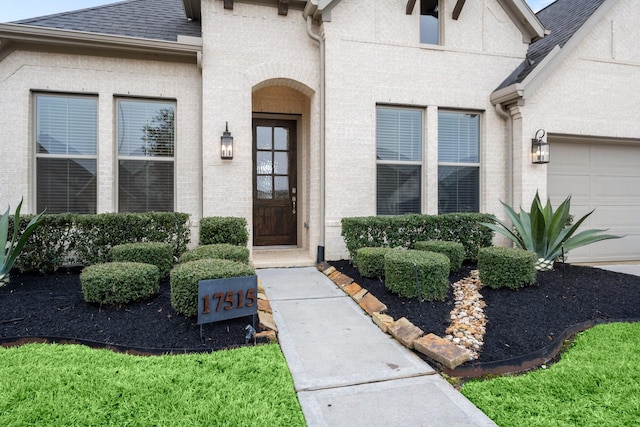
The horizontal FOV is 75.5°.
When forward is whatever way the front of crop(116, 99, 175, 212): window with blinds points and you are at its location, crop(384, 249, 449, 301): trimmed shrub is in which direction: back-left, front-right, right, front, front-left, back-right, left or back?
front-left

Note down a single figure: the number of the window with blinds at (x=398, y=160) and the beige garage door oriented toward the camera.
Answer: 2

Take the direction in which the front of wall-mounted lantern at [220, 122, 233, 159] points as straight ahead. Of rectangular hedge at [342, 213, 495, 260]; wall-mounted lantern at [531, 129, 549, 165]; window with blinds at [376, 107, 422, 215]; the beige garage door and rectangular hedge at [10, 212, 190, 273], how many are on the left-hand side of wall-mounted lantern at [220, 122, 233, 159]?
4

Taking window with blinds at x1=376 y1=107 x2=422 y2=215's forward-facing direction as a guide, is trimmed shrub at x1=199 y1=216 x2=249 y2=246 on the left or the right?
on its right

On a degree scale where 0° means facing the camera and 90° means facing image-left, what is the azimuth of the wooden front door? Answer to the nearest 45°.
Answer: approximately 0°

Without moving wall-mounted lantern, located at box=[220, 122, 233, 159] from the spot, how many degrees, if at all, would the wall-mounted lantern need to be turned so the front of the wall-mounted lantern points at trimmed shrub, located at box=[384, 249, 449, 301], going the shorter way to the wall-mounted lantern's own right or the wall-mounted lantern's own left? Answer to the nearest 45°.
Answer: approximately 45° to the wall-mounted lantern's own left

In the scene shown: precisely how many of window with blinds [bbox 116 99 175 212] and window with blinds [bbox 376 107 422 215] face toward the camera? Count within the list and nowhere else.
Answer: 2
